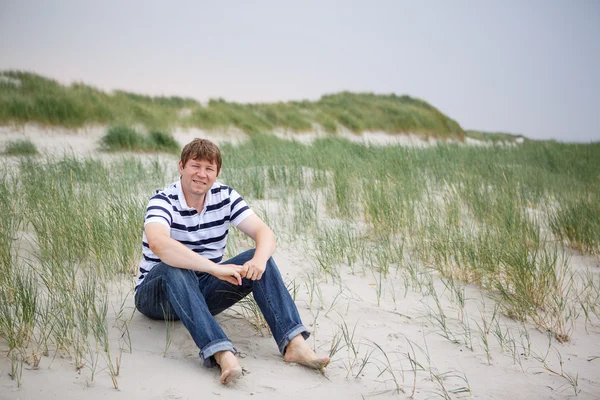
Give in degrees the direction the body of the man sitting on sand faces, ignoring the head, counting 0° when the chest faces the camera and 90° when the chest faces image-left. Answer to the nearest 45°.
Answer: approximately 315°

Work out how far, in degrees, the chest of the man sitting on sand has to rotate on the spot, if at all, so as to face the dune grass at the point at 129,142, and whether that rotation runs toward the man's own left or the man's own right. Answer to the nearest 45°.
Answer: approximately 135° to the man's own left

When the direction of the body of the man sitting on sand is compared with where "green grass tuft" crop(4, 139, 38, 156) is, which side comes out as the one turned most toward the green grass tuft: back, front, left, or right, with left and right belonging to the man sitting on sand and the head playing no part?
back
